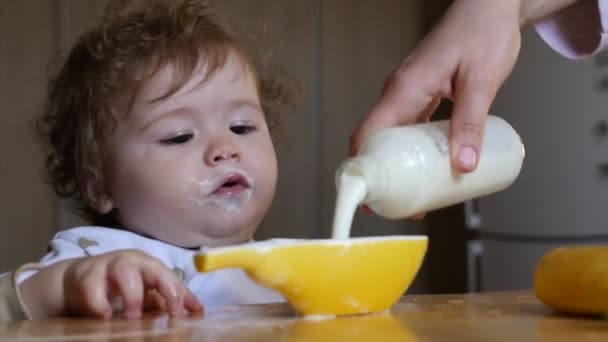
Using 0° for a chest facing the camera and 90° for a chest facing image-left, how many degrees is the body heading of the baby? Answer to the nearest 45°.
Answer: approximately 315°
